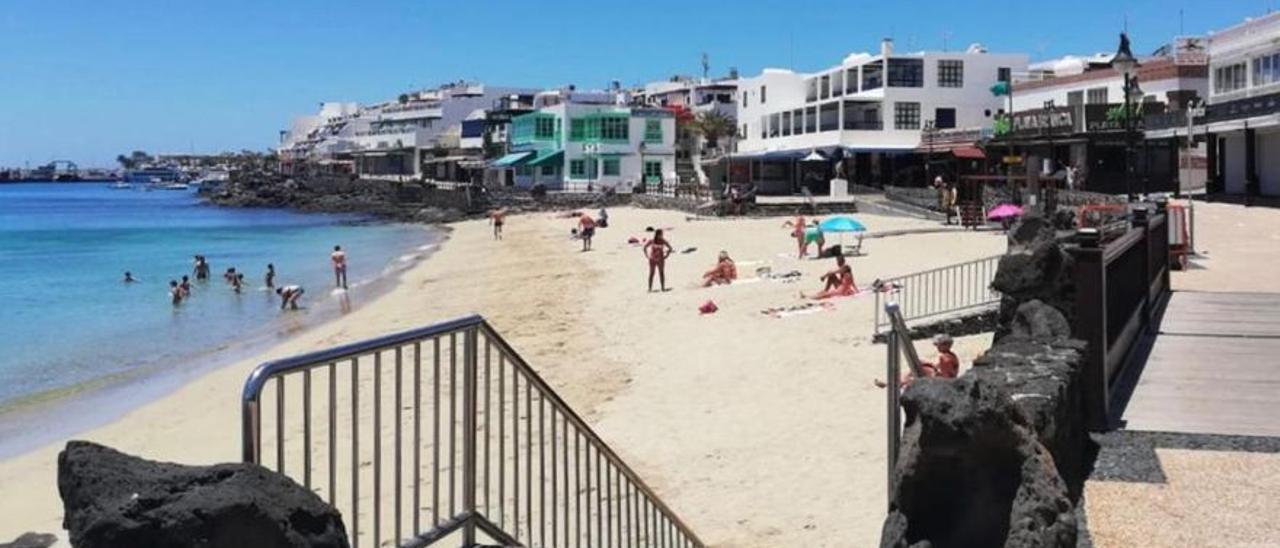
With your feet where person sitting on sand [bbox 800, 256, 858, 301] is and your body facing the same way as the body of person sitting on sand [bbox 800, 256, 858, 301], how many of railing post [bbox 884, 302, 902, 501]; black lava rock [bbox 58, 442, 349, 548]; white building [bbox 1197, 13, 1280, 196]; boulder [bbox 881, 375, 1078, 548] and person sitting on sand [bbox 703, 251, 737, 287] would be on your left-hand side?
3

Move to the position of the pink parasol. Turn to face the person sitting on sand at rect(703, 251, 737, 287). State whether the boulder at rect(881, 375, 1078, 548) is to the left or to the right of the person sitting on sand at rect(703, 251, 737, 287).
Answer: left

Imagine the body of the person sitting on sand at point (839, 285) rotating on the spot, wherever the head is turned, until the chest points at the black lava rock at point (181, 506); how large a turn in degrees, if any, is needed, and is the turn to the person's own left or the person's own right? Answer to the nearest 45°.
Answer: approximately 90° to the person's own left

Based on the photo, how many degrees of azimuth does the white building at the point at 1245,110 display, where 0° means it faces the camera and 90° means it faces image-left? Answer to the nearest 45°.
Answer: approximately 45°

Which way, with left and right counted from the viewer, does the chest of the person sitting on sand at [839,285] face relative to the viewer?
facing to the left of the viewer

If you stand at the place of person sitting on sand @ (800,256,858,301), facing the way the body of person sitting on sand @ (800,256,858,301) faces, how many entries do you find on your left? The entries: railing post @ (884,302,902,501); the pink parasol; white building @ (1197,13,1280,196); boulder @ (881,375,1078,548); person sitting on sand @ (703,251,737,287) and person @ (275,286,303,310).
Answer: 2

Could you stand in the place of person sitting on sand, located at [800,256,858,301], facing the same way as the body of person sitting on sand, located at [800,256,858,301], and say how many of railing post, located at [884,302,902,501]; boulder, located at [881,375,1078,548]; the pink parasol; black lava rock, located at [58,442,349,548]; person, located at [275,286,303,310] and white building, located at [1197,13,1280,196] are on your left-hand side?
3

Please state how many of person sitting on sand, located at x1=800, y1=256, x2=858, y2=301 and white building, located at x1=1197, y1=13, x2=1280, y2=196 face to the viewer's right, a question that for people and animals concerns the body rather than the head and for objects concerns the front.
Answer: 0

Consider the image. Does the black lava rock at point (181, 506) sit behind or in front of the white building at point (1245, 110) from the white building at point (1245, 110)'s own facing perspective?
in front

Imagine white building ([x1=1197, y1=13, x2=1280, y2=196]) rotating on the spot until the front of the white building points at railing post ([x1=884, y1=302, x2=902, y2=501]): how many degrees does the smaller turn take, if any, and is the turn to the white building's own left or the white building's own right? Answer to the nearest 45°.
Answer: approximately 45° to the white building's own left
